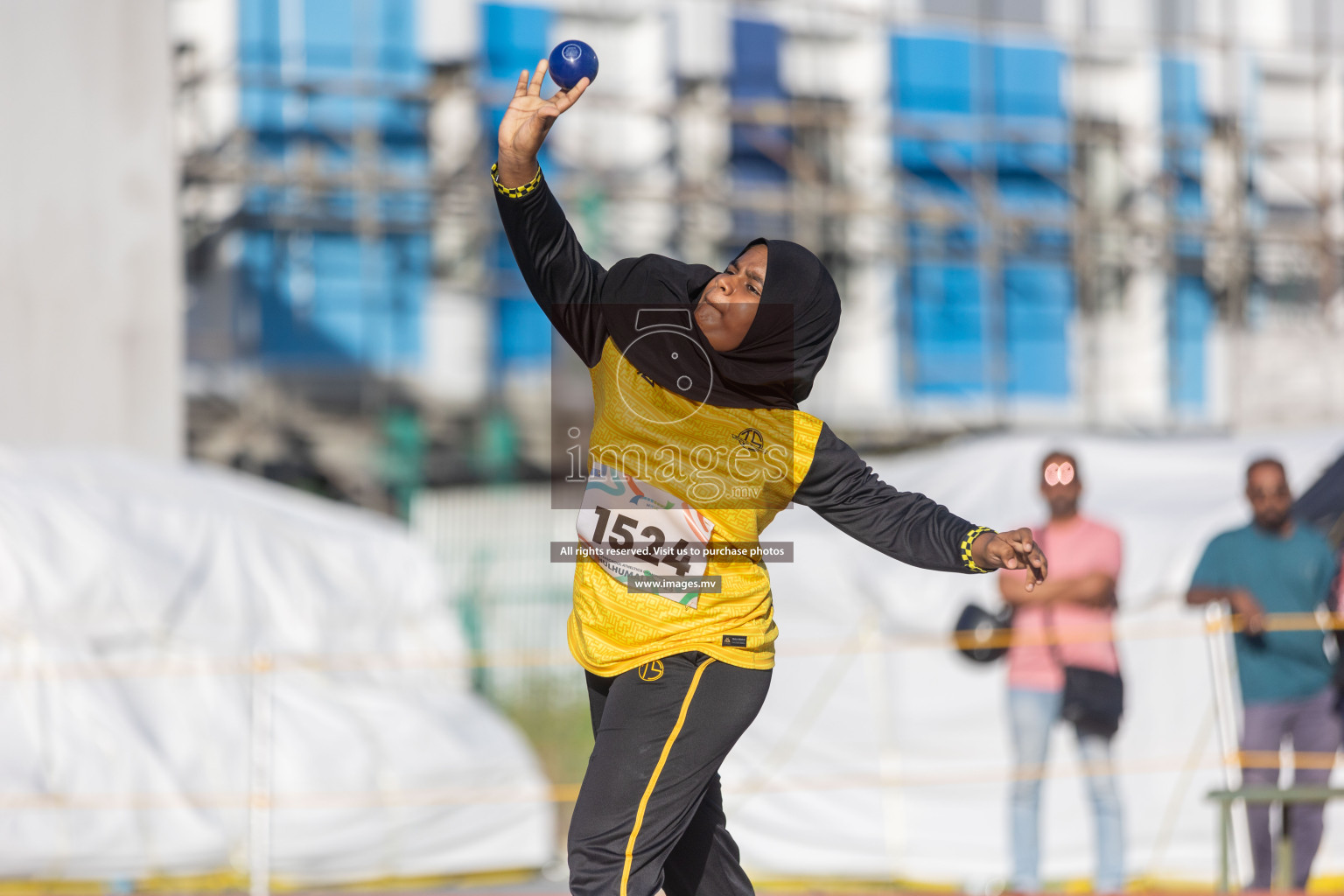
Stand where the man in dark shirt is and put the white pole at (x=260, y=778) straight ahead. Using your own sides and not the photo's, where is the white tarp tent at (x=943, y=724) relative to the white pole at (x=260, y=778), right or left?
right

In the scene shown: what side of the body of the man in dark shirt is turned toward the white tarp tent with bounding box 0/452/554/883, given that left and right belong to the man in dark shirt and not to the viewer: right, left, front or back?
right

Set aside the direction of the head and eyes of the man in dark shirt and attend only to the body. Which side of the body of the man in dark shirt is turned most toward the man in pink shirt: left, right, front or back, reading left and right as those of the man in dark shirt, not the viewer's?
right

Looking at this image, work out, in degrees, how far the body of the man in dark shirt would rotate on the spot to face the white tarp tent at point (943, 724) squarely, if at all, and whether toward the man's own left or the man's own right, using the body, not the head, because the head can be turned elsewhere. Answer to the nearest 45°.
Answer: approximately 135° to the man's own right

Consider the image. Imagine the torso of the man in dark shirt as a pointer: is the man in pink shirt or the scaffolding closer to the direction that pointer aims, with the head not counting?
the man in pink shirt

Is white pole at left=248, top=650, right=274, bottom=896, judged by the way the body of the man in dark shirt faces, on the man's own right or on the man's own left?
on the man's own right

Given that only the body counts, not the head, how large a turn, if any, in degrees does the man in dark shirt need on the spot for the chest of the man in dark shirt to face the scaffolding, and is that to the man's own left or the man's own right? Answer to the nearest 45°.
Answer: approximately 180°

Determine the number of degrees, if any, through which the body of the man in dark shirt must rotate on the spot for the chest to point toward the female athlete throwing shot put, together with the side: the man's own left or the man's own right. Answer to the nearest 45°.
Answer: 0° — they already face them
